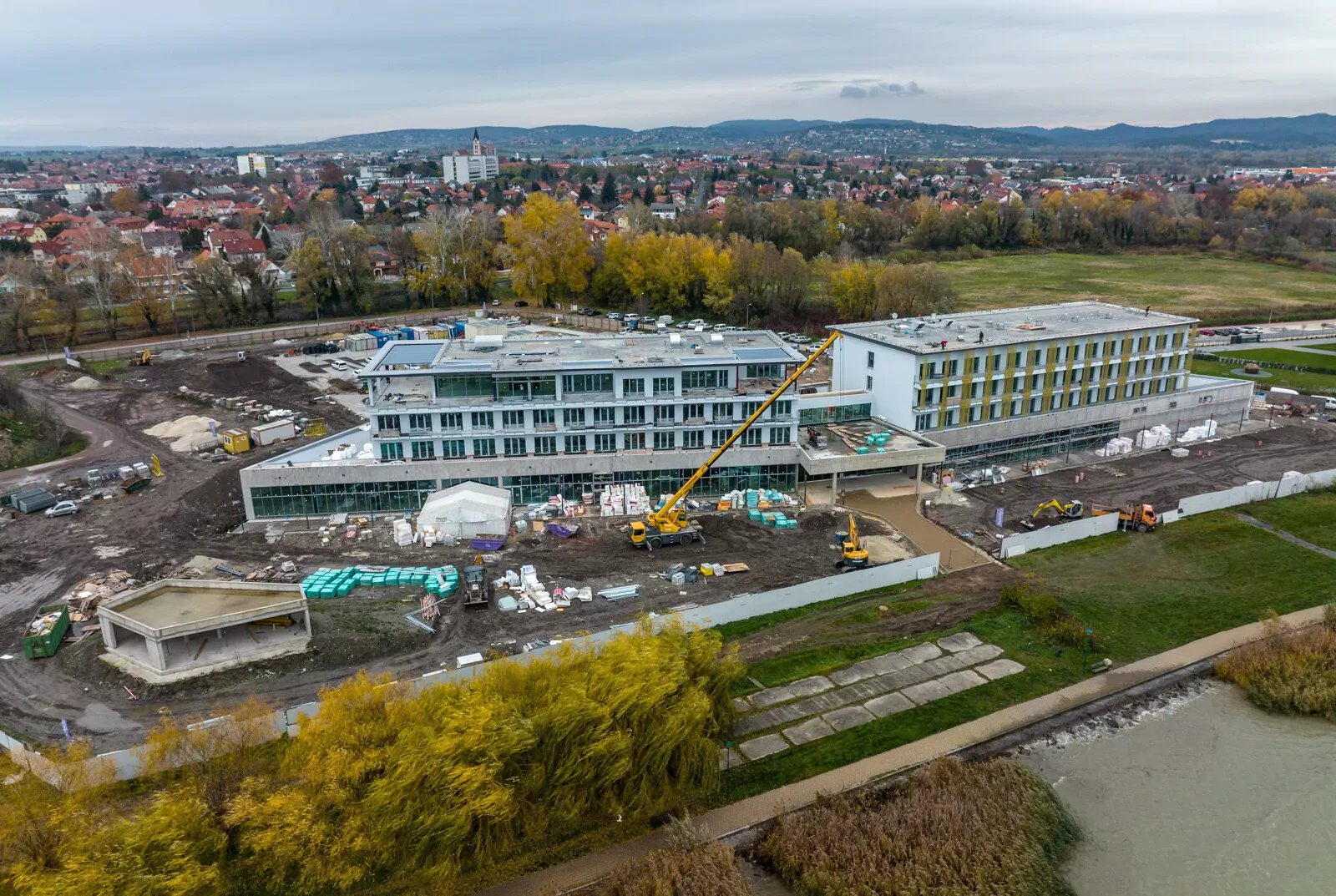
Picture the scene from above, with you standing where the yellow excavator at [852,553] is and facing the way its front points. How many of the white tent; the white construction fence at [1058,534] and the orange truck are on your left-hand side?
1

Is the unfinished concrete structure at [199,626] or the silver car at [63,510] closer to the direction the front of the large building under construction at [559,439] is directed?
the unfinished concrete structure

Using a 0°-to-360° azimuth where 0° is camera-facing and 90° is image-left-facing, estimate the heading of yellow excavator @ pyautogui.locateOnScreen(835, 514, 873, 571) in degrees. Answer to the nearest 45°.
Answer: approximately 180°

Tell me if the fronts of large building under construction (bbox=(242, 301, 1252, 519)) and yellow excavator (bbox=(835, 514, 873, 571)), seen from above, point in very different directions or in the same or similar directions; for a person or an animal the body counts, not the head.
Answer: very different directions

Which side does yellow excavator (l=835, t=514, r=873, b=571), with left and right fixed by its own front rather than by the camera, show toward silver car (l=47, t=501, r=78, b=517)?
left

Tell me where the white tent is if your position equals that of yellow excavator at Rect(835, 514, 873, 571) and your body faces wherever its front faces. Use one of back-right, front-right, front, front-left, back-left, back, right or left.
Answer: left

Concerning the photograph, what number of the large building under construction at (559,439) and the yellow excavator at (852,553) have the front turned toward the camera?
1

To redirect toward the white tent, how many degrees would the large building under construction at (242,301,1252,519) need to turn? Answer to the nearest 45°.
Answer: approximately 45° to its right

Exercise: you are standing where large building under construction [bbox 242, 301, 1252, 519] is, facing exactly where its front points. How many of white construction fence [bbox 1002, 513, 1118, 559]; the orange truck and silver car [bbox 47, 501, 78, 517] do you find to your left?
2

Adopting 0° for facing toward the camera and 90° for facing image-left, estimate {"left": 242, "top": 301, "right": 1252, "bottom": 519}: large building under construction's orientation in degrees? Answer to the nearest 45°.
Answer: approximately 0°

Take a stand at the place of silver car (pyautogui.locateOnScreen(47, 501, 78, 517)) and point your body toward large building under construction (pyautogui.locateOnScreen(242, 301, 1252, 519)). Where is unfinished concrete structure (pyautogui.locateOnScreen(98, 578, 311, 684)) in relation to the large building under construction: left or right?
right

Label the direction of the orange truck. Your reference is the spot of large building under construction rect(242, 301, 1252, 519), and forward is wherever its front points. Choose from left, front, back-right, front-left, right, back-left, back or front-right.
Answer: left
